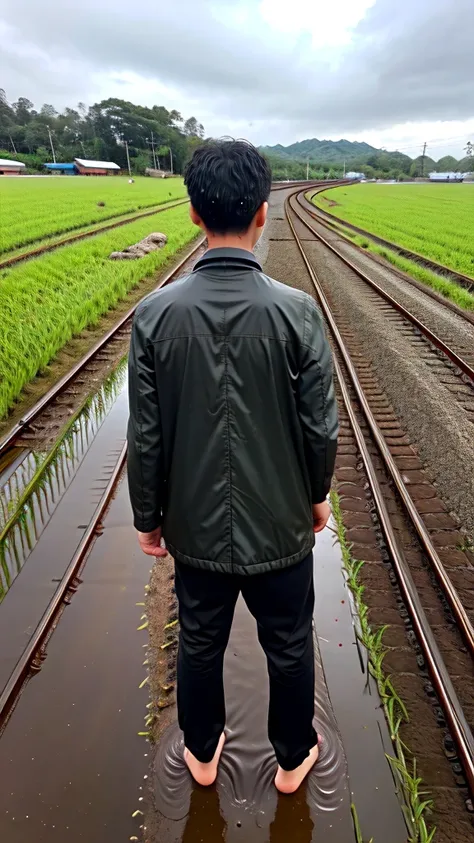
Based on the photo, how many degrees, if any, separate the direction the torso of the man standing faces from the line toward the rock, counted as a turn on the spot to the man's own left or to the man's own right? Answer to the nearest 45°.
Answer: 0° — they already face it

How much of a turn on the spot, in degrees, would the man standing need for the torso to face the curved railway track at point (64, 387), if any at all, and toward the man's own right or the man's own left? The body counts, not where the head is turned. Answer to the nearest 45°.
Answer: approximately 45° to the man's own left

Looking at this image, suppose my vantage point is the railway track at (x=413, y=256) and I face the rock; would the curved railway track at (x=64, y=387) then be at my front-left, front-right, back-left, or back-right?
front-left

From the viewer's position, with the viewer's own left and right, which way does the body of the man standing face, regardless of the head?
facing away from the viewer

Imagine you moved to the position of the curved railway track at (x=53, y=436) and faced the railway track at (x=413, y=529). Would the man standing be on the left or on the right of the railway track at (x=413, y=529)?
right

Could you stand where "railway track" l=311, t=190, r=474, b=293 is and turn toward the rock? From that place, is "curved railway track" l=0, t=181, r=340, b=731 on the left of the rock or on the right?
left

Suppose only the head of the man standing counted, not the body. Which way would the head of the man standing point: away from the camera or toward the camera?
away from the camera
